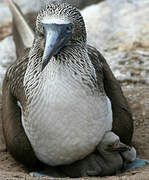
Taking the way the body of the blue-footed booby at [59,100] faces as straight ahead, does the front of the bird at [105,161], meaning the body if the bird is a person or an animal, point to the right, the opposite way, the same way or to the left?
to the left

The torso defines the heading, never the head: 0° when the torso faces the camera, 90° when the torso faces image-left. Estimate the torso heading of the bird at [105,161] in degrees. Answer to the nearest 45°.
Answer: approximately 270°

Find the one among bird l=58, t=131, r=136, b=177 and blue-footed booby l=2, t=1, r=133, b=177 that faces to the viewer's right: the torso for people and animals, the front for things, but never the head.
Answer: the bird

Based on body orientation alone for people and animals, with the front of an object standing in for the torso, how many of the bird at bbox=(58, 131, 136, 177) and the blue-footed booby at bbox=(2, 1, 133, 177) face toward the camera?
1

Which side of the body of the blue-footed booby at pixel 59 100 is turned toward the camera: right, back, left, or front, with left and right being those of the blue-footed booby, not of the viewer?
front
